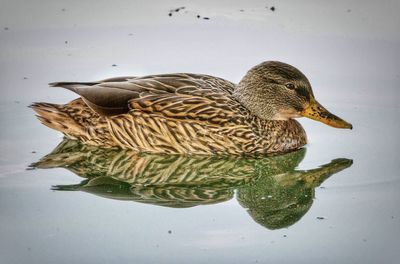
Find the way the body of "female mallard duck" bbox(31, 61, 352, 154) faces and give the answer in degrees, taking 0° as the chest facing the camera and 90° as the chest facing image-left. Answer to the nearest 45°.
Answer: approximately 270°
